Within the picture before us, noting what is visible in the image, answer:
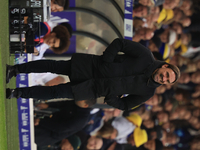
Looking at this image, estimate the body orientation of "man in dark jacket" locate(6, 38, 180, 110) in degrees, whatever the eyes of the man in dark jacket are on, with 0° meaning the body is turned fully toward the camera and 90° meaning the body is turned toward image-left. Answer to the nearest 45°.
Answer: approximately 0°

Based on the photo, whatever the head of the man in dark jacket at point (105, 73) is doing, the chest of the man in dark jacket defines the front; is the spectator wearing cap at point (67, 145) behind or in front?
behind
